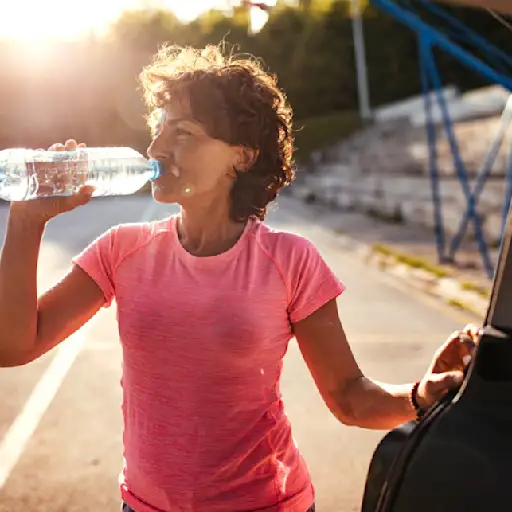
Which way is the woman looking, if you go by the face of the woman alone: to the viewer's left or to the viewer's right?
to the viewer's left

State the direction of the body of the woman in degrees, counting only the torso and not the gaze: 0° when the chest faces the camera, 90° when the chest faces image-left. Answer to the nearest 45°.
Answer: approximately 0°
